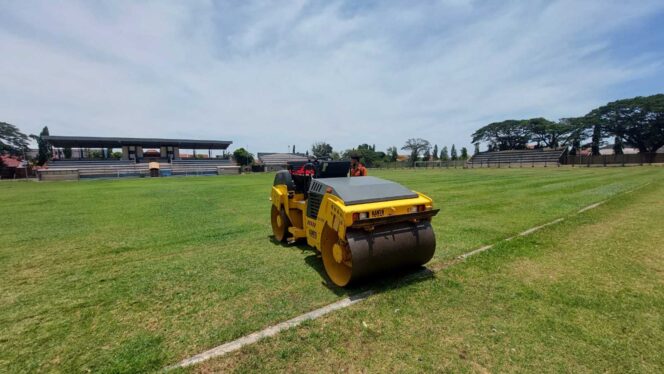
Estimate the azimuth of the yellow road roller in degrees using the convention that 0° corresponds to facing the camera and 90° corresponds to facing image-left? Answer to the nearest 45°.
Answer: approximately 315°
